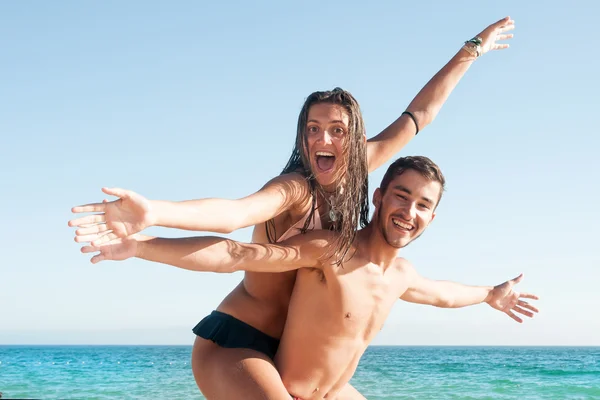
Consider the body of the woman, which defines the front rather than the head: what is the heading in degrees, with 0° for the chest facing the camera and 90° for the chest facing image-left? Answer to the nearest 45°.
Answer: approximately 315°

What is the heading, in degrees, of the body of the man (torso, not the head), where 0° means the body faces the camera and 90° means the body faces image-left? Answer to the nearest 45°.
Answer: approximately 315°
